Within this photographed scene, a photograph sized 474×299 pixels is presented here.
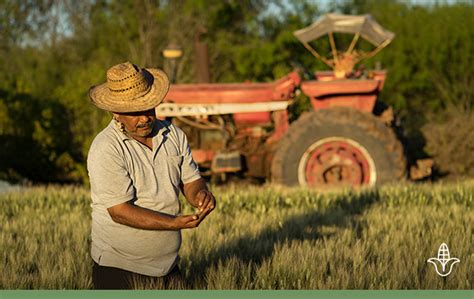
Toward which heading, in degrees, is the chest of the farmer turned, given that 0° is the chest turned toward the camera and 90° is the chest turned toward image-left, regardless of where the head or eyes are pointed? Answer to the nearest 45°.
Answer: approximately 315°

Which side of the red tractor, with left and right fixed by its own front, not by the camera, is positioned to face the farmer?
left

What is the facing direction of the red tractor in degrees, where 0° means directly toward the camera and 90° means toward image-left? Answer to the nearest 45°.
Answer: approximately 90°

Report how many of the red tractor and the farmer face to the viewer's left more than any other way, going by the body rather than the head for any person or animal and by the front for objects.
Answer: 1

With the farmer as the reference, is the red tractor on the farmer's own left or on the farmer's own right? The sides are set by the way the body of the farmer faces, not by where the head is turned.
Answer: on the farmer's own left
